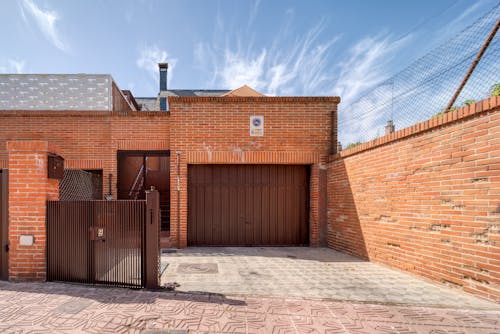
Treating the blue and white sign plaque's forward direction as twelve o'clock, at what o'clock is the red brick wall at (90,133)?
The red brick wall is roughly at 3 o'clock from the blue and white sign plaque.

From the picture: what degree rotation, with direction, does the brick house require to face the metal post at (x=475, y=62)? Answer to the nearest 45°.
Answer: approximately 45° to its left

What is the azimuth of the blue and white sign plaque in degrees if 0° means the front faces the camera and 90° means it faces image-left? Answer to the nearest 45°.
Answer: approximately 0°

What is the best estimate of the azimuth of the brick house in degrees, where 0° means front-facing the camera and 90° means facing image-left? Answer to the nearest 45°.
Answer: approximately 0°
